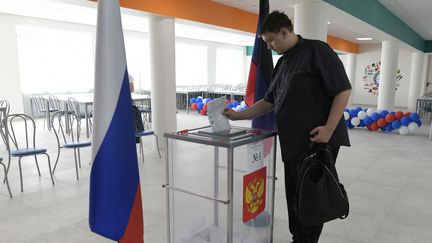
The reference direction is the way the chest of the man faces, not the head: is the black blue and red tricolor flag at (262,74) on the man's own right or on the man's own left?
on the man's own right

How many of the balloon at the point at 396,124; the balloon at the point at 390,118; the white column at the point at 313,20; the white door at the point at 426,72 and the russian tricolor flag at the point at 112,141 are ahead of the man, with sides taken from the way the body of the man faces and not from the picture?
1

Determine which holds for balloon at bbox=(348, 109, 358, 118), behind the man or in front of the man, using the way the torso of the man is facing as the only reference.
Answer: behind

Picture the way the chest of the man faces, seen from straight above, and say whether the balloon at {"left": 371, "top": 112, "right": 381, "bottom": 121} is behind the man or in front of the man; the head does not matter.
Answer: behind

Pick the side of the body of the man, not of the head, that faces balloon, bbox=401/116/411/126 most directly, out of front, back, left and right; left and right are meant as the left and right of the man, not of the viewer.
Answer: back

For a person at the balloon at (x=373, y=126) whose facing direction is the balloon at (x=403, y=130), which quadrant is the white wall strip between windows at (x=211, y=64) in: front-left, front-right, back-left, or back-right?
back-left

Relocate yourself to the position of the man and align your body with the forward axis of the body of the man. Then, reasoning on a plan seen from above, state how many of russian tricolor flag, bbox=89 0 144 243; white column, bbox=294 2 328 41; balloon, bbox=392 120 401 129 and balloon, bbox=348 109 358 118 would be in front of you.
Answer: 1

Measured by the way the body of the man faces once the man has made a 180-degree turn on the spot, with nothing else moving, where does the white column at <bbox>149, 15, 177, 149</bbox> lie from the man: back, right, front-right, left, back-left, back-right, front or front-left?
left

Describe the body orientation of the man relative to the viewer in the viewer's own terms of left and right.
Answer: facing the viewer and to the left of the viewer

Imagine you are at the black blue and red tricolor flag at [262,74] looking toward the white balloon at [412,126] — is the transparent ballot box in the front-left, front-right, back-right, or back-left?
back-right
